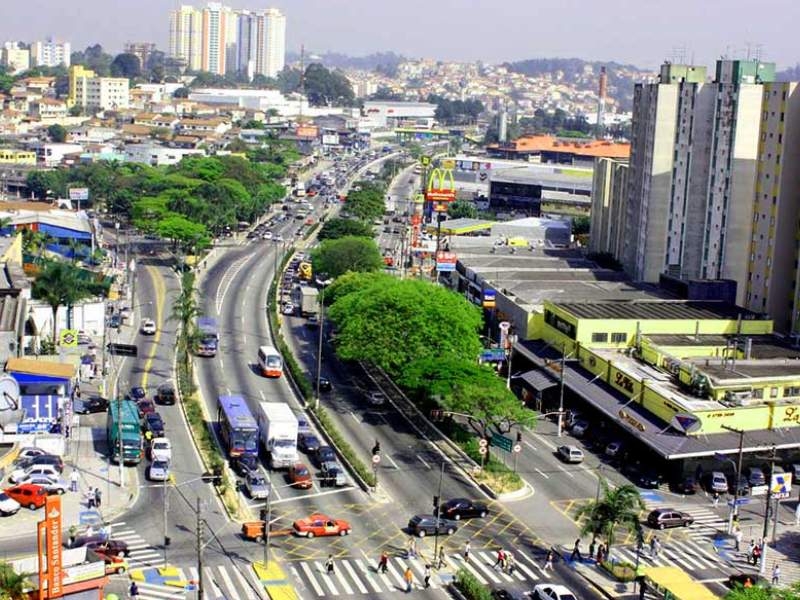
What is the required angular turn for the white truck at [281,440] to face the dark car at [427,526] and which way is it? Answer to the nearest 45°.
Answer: approximately 45° to its left

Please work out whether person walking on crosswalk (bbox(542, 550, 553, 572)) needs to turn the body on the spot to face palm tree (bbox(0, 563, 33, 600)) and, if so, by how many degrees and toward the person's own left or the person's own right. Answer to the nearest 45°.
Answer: approximately 135° to the person's own right

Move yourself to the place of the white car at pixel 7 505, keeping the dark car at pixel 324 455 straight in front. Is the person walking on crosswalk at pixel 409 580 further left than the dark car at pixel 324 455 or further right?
right

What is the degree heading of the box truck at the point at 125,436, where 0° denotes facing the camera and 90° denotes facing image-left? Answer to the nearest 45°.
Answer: approximately 0°
